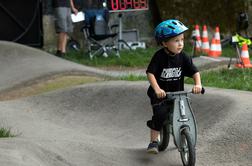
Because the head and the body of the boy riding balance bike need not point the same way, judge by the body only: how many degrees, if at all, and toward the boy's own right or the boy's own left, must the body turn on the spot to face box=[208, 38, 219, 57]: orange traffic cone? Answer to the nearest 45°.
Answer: approximately 135° to the boy's own left

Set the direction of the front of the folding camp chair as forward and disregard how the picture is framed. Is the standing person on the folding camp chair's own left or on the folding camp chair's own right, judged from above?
on the folding camp chair's own right

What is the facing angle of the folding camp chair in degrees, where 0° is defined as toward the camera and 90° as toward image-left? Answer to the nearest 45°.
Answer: approximately 315°

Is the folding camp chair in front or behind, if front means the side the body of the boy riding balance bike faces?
behind

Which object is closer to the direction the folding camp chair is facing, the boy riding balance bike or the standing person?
the boy riding balance bike

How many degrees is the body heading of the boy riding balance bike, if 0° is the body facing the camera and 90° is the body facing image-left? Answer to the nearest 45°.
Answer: approximately 315°
